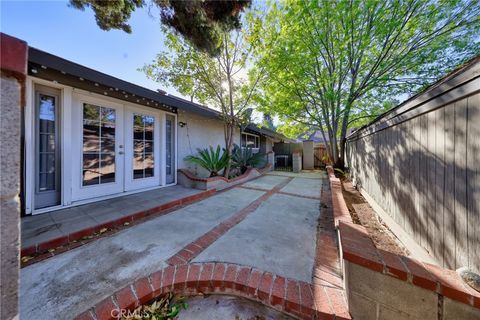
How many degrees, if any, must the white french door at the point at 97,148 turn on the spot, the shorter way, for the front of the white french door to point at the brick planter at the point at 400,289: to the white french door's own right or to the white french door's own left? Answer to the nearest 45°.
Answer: approximately 45° to the white french door's own right

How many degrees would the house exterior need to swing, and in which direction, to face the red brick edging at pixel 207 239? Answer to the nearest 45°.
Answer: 0° — it already faces it

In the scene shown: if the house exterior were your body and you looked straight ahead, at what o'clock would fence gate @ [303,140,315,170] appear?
The fence gate is roughly at 10 o'clock from the house exterior.

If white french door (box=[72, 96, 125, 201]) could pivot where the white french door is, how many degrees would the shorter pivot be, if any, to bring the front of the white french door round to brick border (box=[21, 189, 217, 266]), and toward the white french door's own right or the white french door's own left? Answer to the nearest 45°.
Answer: approximately 45° to the white french door's own right

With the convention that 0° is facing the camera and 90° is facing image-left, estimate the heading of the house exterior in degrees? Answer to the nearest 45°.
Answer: approximately 315°

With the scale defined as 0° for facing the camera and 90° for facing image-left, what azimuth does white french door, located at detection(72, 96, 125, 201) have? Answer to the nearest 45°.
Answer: approximately 315°

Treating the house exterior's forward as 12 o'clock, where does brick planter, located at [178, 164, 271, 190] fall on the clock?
The brick planter is roughly at 10 o'clock from the house exterior.
